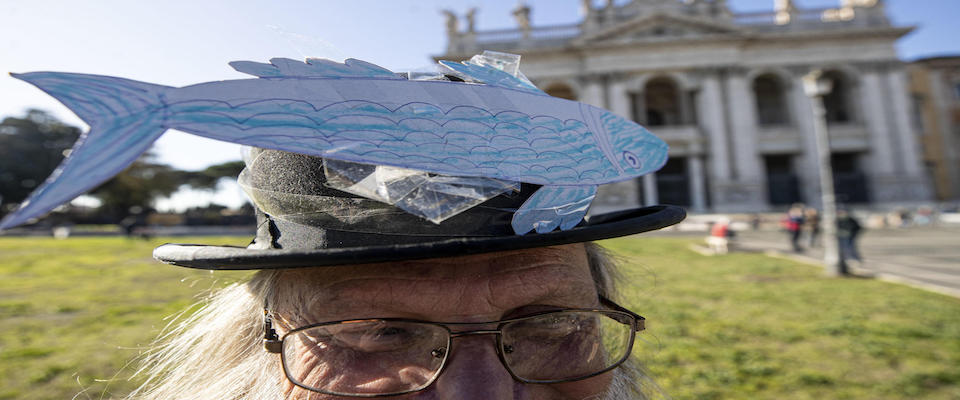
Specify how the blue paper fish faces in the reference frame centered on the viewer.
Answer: facing to the right of the viewer

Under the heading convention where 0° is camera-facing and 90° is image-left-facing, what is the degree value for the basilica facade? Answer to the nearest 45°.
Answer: approximately 0°

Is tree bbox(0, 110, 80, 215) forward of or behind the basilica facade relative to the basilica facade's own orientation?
forward

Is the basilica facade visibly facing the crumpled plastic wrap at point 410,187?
yes

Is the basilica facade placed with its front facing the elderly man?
yes

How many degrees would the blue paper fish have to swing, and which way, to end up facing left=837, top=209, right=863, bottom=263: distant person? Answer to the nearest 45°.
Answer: approximately 45° to its left

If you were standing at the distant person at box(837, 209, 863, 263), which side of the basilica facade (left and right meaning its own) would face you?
front

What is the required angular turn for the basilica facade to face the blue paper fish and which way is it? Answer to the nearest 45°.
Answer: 0° — it already faces it

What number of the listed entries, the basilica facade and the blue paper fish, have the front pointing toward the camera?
1
